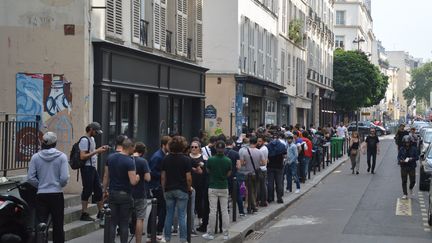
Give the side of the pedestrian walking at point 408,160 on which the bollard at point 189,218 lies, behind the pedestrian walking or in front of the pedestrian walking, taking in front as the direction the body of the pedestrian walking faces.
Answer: in front

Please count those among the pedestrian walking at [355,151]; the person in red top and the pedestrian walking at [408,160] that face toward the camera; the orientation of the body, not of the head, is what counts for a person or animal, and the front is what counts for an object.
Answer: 2

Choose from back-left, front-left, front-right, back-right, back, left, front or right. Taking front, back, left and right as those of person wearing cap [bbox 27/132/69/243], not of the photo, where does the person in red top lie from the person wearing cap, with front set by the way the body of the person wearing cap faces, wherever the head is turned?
front-right

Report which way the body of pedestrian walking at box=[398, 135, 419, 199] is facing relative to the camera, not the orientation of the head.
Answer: toward the camera

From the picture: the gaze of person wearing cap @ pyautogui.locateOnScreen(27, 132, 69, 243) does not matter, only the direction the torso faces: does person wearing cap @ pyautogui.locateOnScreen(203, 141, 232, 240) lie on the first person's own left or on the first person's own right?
on the first person's own right

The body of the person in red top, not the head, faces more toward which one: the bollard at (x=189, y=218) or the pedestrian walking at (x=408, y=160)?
the bollard

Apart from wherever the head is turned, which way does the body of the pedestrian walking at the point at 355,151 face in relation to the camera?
toward the camera

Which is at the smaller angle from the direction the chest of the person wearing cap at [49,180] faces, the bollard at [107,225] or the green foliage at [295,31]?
the green foliage

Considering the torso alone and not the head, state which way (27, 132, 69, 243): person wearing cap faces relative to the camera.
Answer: away from the camera
